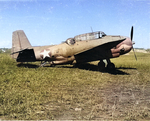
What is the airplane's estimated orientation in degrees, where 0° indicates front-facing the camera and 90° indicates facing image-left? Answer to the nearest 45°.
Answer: approximately 270°
